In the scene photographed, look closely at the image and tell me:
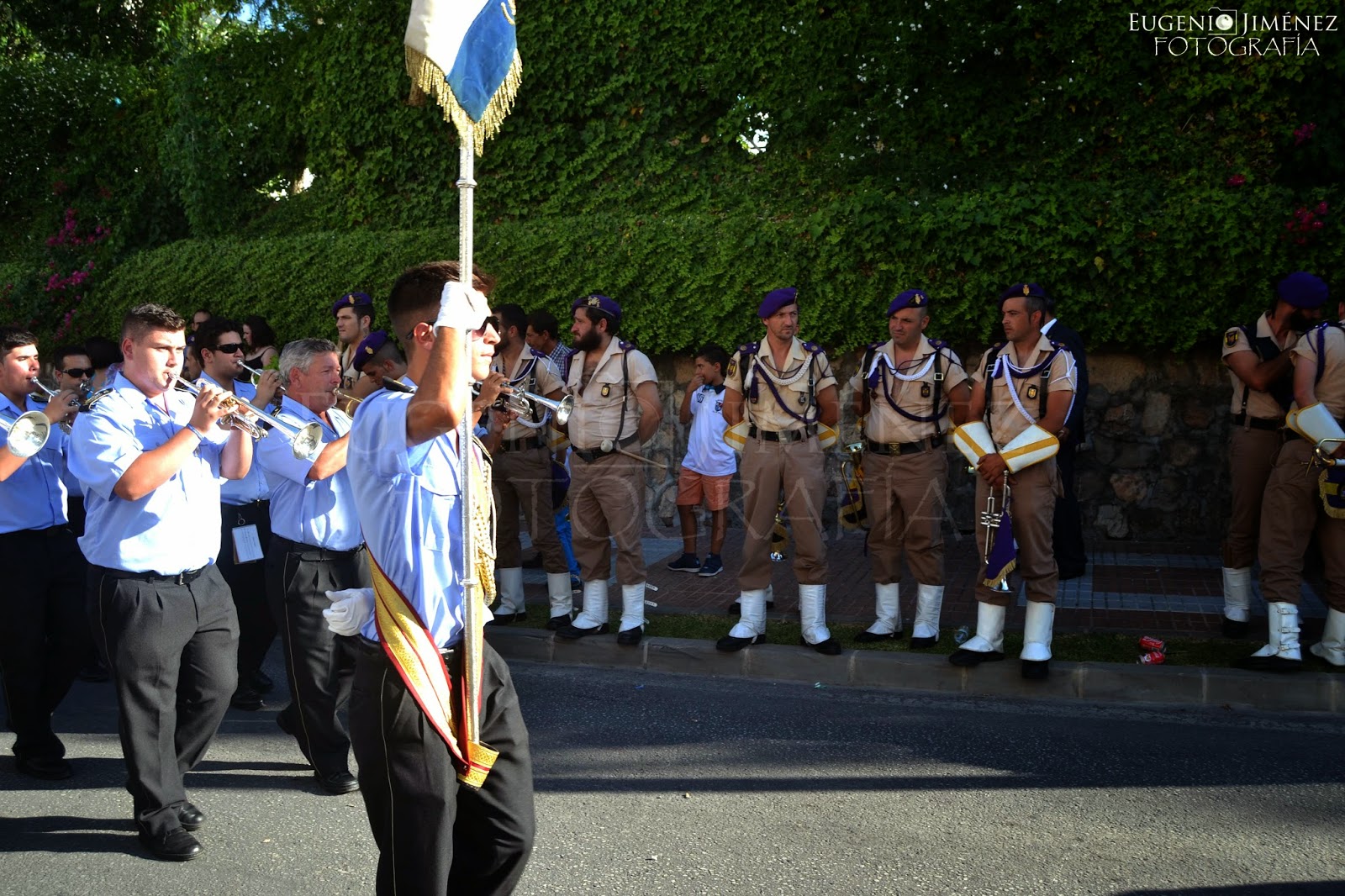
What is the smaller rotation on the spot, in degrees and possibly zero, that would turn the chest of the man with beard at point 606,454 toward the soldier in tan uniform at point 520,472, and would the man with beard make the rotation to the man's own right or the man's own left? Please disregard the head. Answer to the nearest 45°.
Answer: approximately 90° to the man's own right

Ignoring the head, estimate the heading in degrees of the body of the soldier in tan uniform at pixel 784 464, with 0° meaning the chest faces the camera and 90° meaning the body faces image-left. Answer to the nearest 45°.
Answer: approximately 0°

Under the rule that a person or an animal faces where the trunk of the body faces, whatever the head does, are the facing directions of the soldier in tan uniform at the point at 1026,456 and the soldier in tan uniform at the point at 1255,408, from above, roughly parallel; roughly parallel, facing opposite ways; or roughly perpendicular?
roughly perpendicular

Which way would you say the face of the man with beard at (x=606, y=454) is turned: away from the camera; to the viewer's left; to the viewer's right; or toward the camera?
to the viewer's left

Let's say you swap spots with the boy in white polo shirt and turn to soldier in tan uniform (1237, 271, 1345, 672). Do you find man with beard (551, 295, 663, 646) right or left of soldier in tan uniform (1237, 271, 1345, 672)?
right

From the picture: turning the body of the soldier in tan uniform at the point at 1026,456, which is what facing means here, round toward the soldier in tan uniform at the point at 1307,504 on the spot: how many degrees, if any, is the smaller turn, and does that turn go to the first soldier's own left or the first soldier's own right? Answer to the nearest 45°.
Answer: approximately 135° to the first soldier's own left
